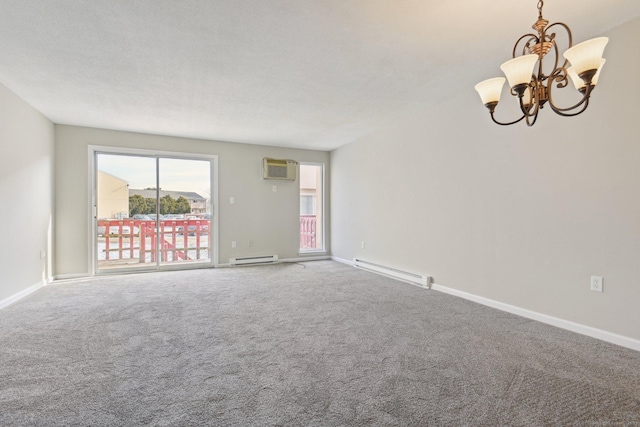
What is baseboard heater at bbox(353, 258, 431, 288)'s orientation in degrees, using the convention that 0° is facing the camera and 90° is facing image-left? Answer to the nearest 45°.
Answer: approximately 45°

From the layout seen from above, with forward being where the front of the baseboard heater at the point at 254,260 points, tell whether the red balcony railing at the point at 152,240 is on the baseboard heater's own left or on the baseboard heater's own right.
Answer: on the baseboard heater's own right

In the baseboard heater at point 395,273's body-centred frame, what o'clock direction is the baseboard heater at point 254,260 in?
the baseboard heater at point 254,260 is roughly at 2 o'clock from the baseboard heater at point 395,273.

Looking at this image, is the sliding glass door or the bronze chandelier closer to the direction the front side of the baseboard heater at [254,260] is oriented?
the bronze chandelier

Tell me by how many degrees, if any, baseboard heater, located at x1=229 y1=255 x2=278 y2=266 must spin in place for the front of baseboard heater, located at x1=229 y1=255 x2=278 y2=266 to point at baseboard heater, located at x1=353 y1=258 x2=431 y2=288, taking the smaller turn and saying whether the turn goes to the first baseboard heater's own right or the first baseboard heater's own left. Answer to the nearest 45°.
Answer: approximately 45° to the first baseboard heater's own left

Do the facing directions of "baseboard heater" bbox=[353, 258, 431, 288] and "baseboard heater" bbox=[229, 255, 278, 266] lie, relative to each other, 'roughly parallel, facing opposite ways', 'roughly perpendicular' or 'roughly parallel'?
roughly perpendicular
